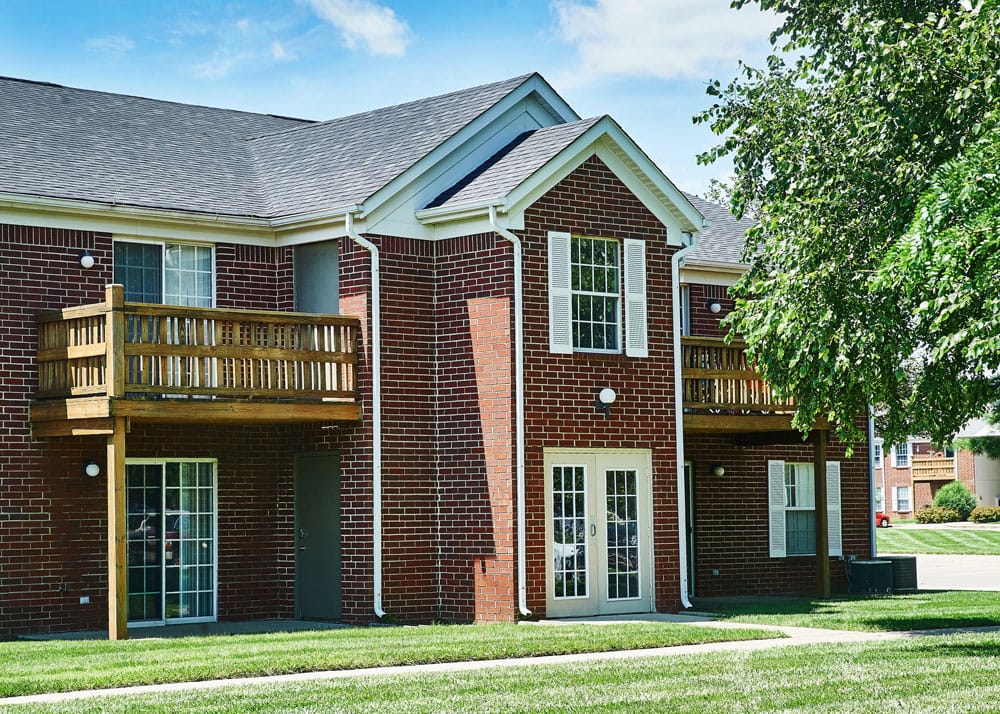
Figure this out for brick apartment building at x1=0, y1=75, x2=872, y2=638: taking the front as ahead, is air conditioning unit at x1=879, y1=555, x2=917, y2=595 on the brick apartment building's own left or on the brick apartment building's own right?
on the brick apartment building's own left

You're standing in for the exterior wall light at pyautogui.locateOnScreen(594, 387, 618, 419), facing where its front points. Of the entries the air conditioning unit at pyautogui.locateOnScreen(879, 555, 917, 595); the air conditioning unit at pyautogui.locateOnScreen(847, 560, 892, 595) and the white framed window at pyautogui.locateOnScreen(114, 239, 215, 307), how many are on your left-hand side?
2

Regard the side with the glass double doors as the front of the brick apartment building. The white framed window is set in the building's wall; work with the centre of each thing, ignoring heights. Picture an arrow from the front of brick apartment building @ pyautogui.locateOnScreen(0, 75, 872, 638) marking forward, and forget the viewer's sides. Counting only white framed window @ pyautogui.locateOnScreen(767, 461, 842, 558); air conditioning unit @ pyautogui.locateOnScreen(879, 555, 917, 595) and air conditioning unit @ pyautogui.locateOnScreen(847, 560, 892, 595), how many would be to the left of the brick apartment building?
3

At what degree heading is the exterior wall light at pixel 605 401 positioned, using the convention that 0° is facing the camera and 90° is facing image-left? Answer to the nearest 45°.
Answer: approximately 315°

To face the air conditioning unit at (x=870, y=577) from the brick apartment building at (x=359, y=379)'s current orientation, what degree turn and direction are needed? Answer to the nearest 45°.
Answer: approximately 90° to its left

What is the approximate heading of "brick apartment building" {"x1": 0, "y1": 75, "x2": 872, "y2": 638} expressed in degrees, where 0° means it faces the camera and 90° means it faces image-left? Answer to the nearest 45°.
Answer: approximately 315°

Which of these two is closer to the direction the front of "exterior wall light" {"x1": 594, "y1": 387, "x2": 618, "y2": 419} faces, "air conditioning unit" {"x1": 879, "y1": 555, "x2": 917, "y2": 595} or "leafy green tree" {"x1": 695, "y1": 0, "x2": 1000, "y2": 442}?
the leafy green tree

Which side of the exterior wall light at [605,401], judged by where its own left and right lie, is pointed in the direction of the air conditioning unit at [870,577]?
left

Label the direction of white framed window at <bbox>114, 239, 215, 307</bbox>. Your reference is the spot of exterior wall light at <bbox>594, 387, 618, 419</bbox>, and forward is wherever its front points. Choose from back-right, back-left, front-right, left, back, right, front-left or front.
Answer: back-right
